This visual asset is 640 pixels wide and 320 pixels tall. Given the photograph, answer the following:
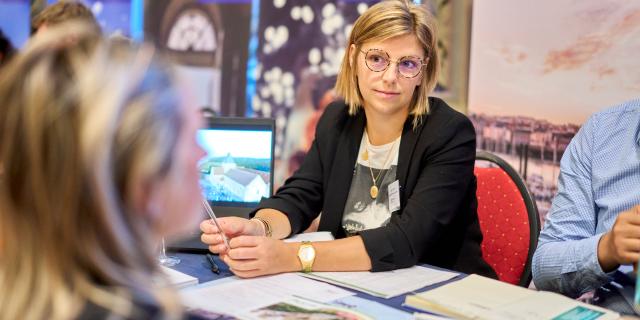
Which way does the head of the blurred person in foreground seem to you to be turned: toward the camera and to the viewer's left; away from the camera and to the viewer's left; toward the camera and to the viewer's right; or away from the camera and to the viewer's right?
away from the camera and to the viewer's right

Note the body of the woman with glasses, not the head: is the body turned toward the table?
yes

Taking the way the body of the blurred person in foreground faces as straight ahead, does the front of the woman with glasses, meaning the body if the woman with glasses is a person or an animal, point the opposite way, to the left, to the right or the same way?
the opposite way

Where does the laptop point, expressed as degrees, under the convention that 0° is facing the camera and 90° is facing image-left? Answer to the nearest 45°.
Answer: approximately 0°

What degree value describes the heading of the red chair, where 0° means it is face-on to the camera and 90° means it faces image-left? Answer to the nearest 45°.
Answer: approximately 45°

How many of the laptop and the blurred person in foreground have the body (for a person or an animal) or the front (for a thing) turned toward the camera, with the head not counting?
1

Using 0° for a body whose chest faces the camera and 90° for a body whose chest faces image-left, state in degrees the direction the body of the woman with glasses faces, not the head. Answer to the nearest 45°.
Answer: approximately 45°

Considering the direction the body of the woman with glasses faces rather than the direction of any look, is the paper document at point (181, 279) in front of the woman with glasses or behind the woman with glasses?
in front

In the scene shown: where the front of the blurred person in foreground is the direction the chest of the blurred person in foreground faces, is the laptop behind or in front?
in front

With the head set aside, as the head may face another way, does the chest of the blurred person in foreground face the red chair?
yes
